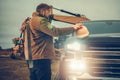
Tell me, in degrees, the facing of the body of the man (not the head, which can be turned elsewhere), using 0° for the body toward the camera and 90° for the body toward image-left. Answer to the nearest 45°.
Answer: approximately 270°
